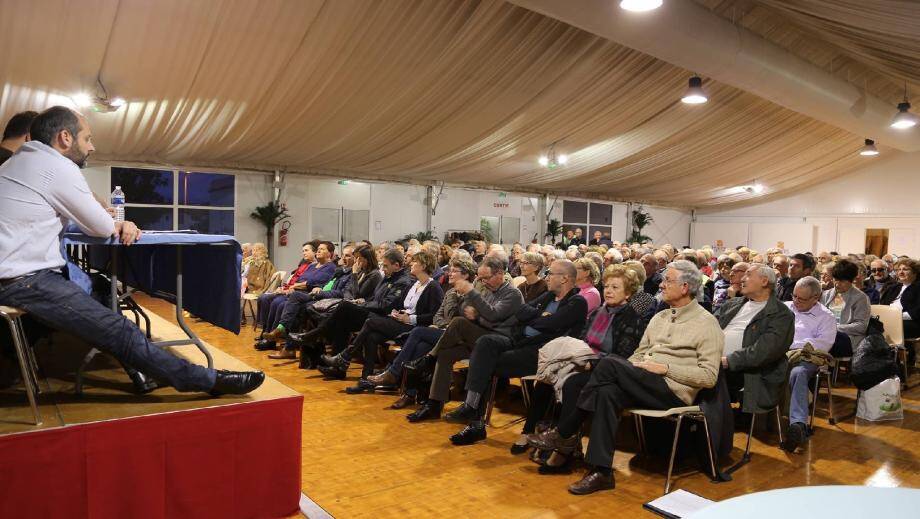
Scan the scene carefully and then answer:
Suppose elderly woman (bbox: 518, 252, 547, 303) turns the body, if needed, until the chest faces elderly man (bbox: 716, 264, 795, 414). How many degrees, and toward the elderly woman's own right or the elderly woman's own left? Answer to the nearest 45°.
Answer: approximately 90° to the elderly woman's own left

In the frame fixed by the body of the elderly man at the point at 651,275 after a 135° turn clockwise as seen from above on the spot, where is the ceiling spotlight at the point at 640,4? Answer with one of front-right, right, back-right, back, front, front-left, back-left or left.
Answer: back-right

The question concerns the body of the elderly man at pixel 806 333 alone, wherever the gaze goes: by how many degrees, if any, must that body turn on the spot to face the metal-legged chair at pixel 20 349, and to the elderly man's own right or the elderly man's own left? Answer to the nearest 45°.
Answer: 0° — they already face it

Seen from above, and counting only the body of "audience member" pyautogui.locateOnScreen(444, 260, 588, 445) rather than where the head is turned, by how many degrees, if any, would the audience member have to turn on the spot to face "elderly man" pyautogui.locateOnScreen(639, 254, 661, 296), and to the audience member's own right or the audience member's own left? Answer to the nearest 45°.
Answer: approximately 135° to the audience member's own right

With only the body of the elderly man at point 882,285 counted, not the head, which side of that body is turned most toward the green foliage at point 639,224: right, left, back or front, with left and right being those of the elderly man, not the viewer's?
right

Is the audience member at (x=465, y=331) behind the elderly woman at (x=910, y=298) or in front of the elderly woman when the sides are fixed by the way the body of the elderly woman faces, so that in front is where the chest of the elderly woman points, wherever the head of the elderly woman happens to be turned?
in front

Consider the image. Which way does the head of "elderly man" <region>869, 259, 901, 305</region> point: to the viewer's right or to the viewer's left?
to the viewer's left

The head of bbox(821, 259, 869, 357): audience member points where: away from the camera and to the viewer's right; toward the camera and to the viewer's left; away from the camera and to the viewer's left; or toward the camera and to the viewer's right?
toward the camera and to the viewer's left

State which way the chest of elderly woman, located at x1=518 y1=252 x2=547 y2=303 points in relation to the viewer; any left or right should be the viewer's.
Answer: facing the viewer and to the left of the viewer

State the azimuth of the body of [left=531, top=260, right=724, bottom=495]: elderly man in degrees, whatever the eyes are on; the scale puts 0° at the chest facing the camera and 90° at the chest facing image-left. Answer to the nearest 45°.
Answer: approximately 45°

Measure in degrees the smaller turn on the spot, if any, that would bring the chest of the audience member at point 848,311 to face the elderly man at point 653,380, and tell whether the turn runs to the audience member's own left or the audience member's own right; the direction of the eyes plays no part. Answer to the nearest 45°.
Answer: approximately 45° to the audience member's own left

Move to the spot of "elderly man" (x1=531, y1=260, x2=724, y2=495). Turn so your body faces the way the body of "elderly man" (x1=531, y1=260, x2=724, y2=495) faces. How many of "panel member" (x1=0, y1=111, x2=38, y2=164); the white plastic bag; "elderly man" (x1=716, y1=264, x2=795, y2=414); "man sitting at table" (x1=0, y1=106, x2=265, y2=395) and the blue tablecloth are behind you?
2

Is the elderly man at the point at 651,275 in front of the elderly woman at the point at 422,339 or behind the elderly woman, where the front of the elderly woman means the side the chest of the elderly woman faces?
behind

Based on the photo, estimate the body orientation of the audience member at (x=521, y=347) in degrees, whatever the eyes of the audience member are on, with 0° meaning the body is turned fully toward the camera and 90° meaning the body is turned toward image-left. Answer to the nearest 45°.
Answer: approximately 90°

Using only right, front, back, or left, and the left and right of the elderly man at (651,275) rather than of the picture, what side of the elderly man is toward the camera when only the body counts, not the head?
left
